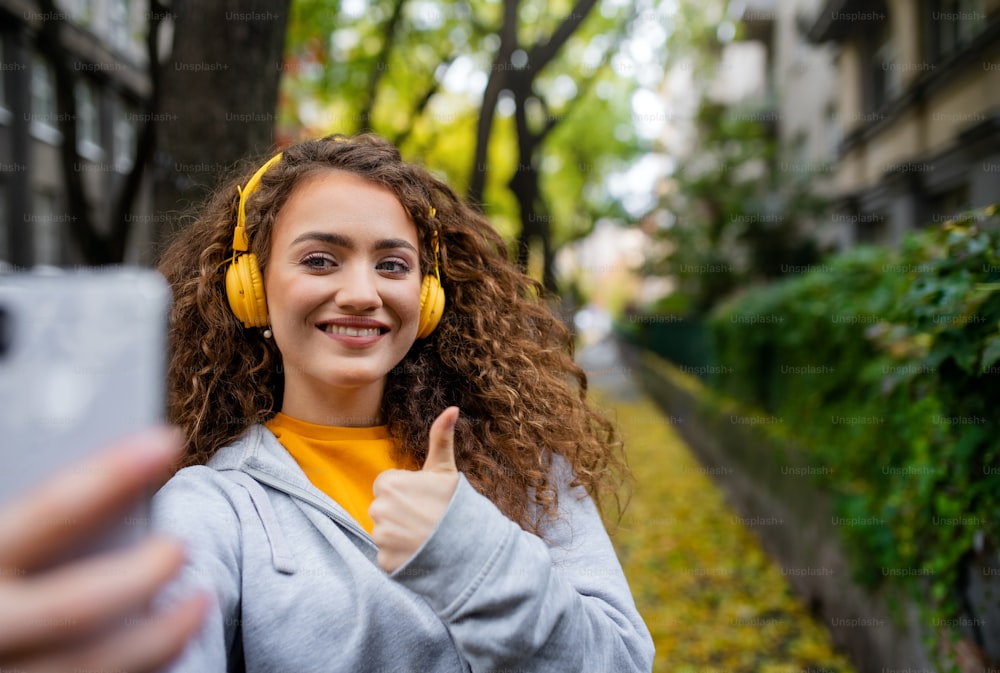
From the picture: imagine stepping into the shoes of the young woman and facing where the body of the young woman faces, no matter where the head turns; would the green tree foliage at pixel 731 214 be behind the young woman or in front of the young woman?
behind

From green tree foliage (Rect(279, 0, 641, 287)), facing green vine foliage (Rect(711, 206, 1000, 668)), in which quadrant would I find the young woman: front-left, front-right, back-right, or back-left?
front-right

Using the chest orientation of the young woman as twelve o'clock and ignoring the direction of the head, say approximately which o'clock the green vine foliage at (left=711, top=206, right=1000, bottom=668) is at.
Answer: The green vine foliage is roughly at 8 o'clock from the young woman.

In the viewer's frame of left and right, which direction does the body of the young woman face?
facing the viewer

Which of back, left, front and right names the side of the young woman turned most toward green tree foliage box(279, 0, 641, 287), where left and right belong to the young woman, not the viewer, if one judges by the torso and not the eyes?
back

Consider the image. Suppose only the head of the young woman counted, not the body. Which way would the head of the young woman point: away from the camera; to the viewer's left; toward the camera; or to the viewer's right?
toward the camera

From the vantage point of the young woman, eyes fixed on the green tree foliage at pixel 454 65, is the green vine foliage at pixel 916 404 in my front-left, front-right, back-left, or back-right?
front-right
